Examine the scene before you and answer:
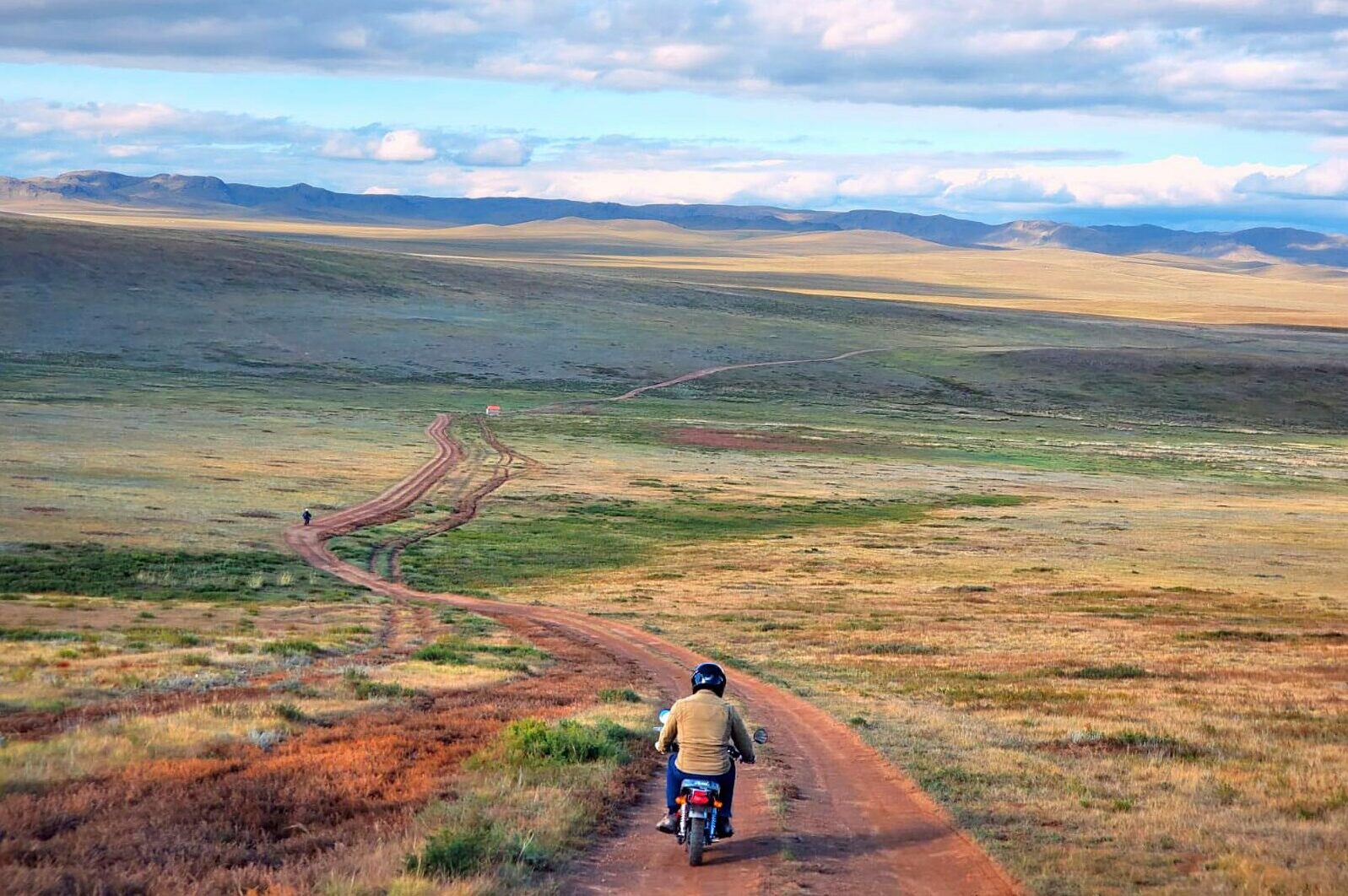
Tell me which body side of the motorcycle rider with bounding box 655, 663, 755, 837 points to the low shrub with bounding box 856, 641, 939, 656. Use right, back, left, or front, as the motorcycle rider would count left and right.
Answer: front

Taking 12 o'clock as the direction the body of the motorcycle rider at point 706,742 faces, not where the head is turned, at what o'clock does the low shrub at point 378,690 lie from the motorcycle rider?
The low shrub is roughly at 11 o'clock from the motorcycle rider.

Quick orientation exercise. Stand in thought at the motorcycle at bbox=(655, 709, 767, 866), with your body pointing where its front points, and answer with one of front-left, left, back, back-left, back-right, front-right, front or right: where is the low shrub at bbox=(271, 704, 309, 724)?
front-left

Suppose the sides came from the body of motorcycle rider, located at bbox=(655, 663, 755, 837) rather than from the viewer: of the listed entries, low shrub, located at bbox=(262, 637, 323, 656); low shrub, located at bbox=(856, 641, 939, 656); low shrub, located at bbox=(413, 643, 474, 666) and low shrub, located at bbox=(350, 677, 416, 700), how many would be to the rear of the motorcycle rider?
0

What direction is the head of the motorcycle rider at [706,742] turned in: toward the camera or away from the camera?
away from the camera

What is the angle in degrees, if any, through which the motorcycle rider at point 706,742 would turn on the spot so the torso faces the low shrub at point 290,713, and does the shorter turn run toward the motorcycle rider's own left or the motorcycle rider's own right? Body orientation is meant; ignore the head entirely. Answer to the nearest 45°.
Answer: approximately 45° to the motorcycle rider's own left

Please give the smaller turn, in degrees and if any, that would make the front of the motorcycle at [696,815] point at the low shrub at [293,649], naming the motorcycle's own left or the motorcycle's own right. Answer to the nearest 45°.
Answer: approximately 45° to the motorcycle's own left

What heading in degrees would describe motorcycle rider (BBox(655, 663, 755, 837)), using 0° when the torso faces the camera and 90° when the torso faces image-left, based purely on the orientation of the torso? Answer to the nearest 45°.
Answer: approximately 180°

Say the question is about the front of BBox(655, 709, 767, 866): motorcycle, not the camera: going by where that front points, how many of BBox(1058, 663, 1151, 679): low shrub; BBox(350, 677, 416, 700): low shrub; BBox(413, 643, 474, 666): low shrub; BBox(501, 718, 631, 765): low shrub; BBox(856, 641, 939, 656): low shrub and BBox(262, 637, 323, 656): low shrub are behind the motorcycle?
0

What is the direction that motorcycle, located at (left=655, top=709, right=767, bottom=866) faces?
away from the camera

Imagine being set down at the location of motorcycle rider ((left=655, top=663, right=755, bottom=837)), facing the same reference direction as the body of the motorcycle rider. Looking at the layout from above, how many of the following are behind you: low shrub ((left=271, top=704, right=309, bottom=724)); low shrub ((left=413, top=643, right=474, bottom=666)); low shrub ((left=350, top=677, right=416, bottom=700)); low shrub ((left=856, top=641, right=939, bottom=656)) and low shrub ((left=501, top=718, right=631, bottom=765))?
0

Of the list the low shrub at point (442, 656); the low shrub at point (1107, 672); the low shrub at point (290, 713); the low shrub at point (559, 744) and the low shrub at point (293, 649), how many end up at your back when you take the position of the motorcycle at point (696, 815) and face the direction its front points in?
0

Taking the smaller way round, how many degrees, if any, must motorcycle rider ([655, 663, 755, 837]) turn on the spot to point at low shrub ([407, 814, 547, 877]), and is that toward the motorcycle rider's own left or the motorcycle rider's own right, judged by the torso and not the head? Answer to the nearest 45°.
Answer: approximately 135° to the motorcycle rider's own left

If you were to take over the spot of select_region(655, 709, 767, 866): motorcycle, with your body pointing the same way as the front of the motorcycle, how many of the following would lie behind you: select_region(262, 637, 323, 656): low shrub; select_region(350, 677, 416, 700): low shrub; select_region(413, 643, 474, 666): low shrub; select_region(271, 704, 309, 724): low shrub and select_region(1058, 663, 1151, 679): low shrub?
0

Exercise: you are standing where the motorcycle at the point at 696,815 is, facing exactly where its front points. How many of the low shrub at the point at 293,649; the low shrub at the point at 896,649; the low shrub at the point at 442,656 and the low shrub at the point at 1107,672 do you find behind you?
0

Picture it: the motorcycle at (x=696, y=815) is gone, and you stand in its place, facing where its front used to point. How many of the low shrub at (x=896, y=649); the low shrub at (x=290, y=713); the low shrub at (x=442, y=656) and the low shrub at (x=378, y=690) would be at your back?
0

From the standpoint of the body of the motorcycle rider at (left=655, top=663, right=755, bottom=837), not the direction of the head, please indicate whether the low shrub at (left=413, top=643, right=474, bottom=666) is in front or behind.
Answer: in front
